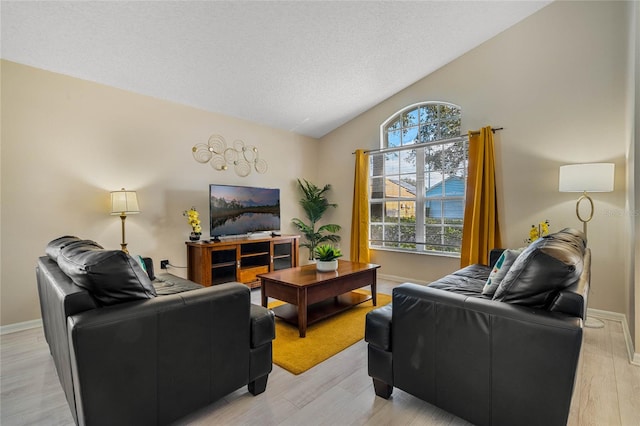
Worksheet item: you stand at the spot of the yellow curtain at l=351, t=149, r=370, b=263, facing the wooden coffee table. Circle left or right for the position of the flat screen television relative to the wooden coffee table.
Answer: right

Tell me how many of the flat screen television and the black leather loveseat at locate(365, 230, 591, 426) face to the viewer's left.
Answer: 1

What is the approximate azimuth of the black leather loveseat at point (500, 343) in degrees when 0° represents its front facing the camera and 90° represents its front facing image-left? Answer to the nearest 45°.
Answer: approximately 90°

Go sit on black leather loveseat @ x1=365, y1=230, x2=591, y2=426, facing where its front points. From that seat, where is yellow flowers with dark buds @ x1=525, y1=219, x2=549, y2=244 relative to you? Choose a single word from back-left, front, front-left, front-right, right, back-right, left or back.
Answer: right

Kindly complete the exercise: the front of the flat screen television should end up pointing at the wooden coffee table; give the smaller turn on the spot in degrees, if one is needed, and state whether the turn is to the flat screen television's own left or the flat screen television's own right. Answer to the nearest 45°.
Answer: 0° — it already faces it

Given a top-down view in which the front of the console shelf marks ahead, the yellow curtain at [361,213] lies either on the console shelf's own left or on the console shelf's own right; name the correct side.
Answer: on the console shelf's own left

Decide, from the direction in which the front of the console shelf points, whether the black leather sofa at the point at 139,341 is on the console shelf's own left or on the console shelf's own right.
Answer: on the console shelf's own right

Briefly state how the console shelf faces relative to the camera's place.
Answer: facing the viewer and to the right of the viewer

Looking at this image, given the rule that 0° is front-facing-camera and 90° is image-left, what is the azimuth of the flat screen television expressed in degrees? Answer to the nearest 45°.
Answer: approximately 315°

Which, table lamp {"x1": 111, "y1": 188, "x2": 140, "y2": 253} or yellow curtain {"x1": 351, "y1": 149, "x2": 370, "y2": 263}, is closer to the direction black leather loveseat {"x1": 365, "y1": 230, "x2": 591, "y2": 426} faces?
the table lamp

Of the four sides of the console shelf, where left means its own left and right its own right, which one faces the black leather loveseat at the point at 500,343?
front

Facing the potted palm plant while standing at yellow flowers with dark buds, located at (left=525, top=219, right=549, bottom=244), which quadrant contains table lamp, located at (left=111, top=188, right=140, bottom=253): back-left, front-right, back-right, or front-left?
front-left

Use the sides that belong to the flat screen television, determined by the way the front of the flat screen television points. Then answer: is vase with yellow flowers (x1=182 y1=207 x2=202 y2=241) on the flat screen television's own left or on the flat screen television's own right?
on the flat screen television's own right

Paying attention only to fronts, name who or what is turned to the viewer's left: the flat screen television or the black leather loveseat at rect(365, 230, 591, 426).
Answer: the black leather loveseat

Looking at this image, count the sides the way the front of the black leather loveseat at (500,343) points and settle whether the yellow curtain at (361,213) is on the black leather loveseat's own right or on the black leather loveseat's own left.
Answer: on the black leather loveseat's own right

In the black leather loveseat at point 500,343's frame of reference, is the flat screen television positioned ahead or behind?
ahead
